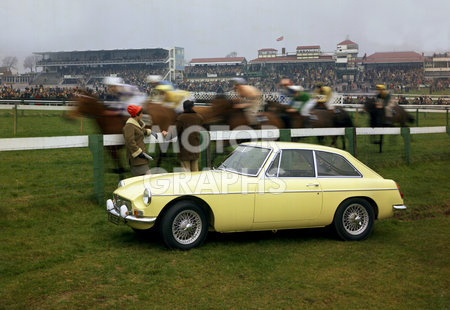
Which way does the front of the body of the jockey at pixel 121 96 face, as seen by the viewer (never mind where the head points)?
to the viewer's left

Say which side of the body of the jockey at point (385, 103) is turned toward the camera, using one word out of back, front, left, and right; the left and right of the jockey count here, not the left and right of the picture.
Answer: left

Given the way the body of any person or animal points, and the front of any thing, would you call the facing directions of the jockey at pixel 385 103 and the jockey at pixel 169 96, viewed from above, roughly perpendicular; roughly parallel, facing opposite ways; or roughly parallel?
roughly parallel

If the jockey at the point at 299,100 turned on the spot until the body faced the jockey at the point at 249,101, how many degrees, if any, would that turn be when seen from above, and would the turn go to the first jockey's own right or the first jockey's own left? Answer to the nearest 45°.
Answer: approximately 45° to the first jockey's own left

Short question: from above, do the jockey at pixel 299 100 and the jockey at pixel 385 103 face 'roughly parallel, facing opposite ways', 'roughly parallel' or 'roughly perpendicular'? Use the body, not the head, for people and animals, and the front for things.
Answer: roughly parallel

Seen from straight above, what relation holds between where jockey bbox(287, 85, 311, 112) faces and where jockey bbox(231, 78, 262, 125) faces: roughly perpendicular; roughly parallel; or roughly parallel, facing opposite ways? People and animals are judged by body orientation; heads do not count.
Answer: roughly parallel

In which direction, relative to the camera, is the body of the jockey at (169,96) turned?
to the viewer's left

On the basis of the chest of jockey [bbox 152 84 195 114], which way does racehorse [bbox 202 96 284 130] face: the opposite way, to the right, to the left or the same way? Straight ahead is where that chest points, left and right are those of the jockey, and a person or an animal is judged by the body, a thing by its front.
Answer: the same way

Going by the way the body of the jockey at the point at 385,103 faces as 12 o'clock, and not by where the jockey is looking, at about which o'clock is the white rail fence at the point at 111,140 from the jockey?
The white rail fence is roughly at 10 o'clock from the jockey.

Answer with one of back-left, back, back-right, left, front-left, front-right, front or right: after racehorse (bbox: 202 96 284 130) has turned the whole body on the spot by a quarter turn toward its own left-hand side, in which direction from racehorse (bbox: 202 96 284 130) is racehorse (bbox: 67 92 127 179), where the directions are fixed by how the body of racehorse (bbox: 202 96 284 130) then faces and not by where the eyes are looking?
front-right

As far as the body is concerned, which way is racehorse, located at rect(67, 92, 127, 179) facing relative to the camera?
to the viewer's left

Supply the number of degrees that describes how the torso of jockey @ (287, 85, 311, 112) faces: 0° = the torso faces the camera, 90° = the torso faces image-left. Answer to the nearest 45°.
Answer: approximately 90°

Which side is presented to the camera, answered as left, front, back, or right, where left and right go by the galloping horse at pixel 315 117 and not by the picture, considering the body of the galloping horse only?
left

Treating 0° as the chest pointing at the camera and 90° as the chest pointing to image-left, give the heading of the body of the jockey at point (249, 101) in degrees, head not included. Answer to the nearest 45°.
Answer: approximately 90°
